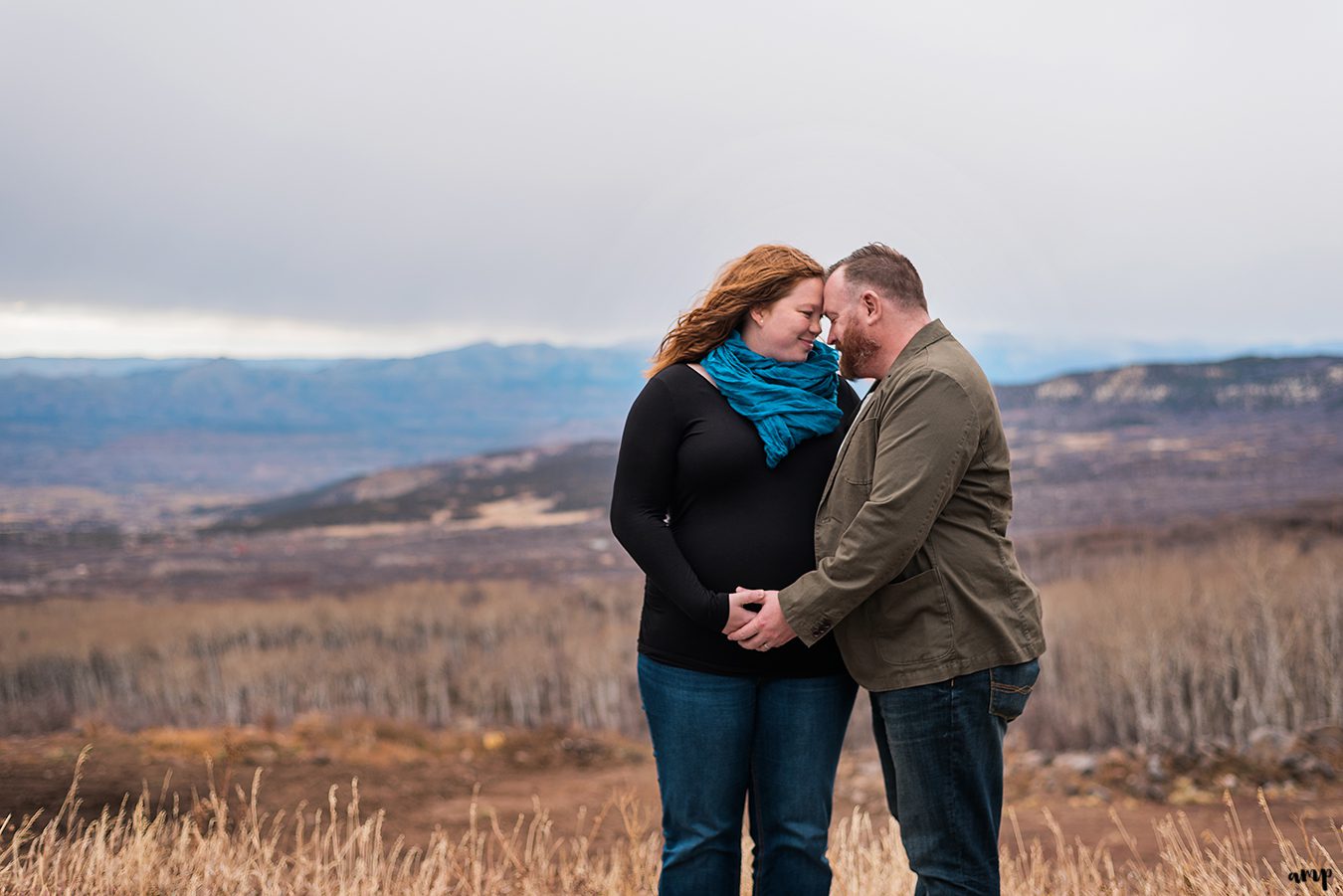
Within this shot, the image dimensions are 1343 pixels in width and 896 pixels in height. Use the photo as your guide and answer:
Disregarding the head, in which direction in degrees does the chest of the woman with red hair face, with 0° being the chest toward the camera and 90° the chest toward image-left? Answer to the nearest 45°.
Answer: approximately 315°
